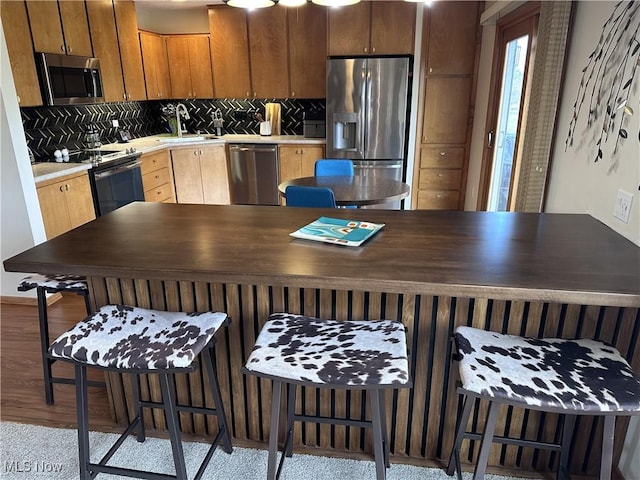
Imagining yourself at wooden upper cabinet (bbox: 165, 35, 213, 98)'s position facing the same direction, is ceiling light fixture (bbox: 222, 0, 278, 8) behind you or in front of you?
in front

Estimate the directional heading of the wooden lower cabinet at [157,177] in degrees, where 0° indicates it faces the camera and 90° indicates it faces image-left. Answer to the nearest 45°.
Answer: approximately 315°

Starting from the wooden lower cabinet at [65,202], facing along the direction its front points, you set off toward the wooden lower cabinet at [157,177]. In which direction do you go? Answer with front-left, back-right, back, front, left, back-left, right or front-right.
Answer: left

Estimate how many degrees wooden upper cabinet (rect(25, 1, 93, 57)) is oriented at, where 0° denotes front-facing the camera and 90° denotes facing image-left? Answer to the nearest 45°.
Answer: approximately 315°

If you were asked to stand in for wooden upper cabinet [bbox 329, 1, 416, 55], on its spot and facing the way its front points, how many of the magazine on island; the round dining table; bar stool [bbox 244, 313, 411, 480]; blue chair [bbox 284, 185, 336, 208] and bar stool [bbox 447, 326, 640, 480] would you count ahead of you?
5

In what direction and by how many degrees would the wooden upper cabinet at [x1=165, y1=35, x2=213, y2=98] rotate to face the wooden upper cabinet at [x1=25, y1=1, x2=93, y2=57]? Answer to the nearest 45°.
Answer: approximately 45° to its right

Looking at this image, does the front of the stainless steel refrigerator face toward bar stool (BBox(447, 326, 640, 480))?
yes

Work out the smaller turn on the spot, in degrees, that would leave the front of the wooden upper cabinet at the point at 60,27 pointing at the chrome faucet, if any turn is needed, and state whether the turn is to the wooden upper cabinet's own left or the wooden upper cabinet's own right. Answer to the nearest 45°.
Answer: approximately 90° to the wooden upper cabinet's own left

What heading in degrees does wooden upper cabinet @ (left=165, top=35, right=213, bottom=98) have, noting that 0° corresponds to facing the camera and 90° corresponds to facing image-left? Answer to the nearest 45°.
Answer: approximately 0°

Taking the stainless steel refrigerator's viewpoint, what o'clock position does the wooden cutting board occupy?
The wooden cutting board is roughly at 4 o'clock from the stainless steel refrigerator.

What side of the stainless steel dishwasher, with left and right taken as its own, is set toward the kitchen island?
front
